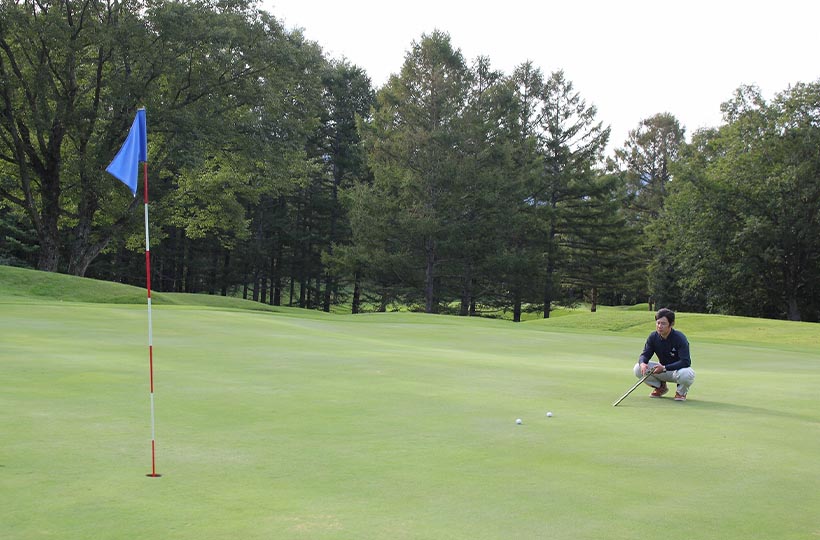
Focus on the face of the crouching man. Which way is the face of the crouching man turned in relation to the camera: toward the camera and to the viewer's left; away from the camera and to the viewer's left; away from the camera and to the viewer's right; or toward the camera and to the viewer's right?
toward the camera and to the viewer's left

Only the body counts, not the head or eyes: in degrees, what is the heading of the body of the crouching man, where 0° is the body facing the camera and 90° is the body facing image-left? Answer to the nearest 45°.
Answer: approximately 45°

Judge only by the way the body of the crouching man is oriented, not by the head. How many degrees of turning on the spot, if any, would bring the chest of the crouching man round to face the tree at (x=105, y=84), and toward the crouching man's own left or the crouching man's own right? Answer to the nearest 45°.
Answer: approximately 90° to the crouching man's own right

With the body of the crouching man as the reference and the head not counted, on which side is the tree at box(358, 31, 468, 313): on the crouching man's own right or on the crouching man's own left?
on the crouching man's own right

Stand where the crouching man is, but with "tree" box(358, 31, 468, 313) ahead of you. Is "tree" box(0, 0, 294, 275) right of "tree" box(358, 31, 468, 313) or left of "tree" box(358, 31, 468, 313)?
left
